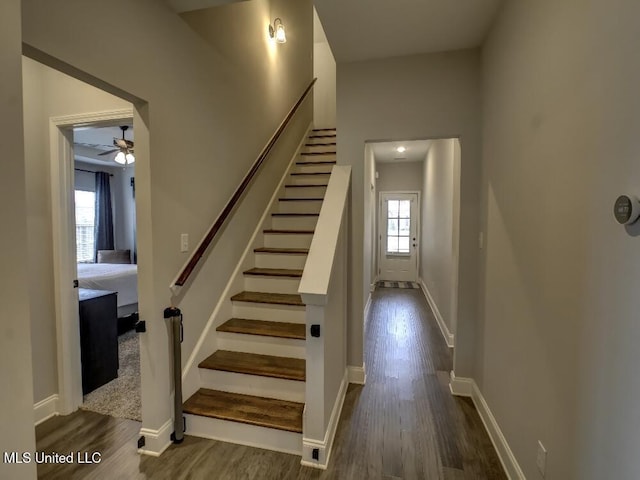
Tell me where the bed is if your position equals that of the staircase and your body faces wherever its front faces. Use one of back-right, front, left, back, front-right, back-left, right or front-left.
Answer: back-right

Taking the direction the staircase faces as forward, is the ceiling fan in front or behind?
behind

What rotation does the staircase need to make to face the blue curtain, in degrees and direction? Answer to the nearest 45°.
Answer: approximately 135° to its right

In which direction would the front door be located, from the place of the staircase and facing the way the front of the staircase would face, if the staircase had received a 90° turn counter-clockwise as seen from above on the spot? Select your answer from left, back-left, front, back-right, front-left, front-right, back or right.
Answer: front-left

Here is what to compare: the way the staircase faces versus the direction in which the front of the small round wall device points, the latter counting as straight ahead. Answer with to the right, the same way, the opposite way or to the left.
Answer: to the left

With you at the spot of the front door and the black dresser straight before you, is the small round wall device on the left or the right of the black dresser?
left
